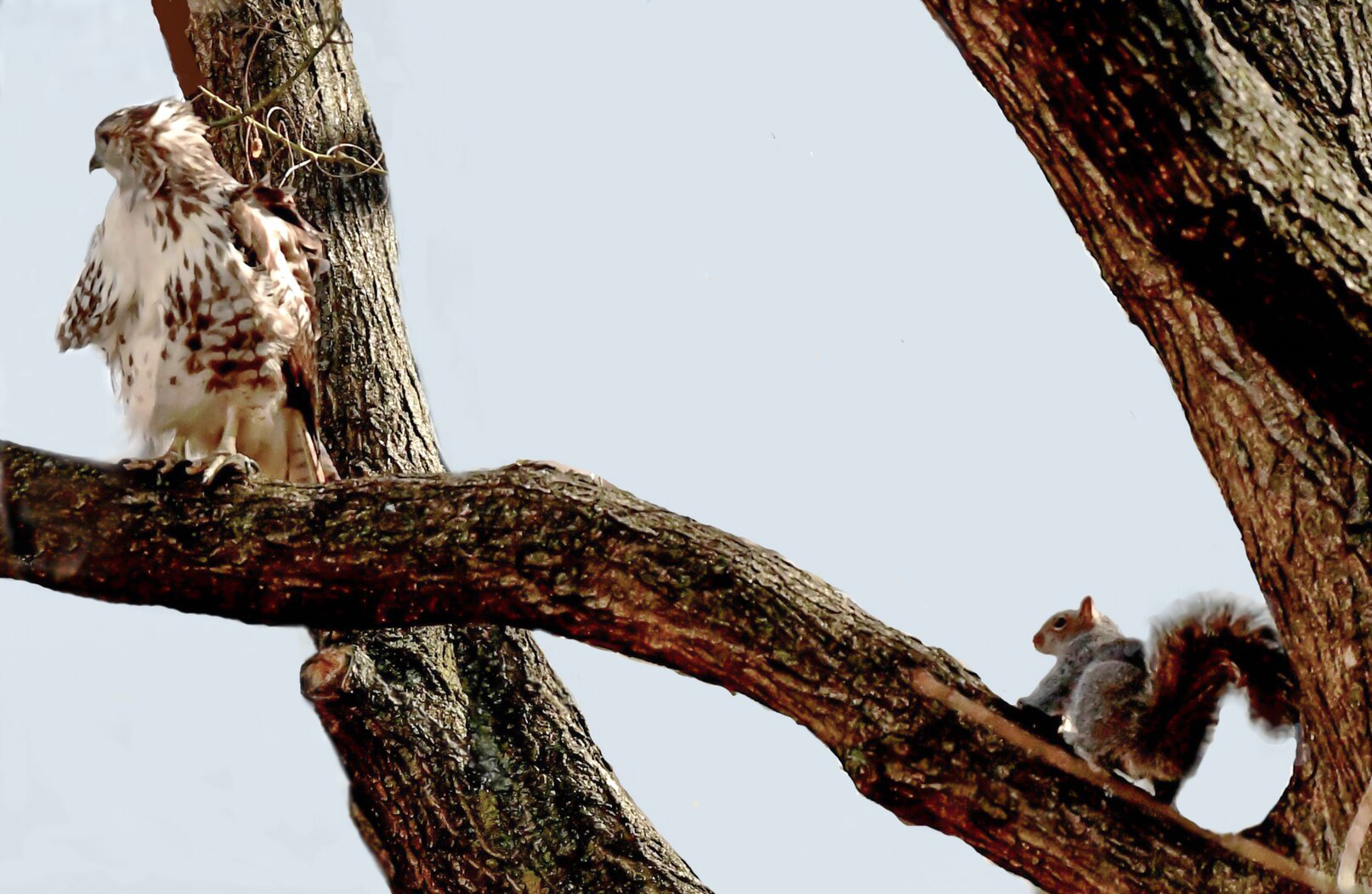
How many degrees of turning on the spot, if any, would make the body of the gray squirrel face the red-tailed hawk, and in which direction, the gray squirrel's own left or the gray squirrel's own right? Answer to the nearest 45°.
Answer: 0° — it already faces it

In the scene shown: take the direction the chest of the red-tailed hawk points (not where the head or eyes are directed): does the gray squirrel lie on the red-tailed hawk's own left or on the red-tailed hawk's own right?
on the red-tailed hawk's own left

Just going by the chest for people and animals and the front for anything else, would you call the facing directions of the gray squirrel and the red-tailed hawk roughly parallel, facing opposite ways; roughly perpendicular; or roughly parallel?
roughly perpendicular

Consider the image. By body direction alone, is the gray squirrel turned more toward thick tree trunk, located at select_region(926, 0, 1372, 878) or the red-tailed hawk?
the red-tailed hawk

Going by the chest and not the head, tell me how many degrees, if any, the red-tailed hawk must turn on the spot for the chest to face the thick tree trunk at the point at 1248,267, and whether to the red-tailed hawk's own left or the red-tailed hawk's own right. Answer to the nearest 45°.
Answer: approximately 90° to the red-tailed hawk's own left

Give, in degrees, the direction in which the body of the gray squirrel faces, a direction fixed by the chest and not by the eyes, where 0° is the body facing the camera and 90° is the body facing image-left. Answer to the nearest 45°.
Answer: approximately 90°
